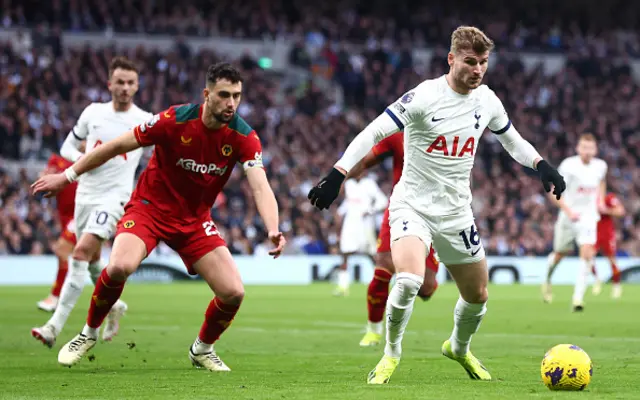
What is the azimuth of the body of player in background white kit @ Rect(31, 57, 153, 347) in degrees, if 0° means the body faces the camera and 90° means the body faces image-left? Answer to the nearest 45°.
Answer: approximately 0°

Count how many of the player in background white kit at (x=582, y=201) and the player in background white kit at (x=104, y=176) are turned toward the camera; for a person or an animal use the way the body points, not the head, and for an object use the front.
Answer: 2

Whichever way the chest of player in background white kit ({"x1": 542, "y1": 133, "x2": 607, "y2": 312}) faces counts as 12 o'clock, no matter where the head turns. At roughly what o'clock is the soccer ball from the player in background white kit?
The soccer ball is roughly at 12 o'clock from the player in background white kit.

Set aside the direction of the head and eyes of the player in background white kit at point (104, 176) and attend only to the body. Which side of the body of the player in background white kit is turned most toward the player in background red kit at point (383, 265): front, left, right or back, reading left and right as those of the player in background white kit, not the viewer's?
left

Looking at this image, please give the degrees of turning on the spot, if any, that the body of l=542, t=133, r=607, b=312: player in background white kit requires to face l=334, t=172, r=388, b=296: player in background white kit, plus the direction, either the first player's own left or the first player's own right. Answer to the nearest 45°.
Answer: approximately 135° to the first player's own right

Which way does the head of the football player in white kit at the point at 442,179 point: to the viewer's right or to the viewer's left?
to the viewer's right

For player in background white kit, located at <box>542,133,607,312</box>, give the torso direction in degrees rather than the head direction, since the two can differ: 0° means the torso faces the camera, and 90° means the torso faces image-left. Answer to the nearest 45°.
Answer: approximately 0°

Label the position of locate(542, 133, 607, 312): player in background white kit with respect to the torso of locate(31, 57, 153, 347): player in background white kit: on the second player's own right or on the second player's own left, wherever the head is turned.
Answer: on the second player's own left
